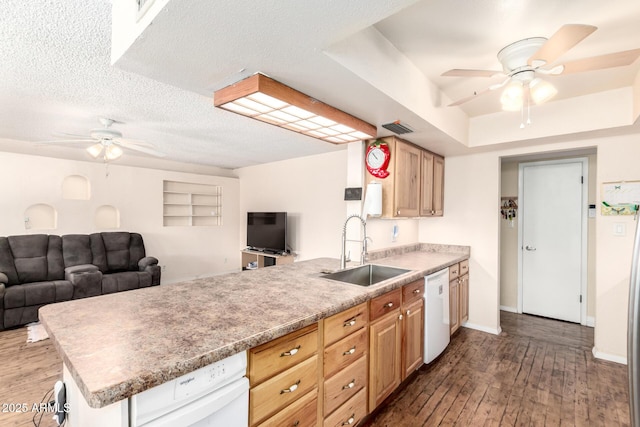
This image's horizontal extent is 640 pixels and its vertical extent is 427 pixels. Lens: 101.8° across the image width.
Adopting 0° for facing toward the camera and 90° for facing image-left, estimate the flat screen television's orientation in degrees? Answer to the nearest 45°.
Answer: approximately 45°

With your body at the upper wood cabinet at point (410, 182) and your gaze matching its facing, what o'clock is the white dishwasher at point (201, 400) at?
The white dishwasher is roughly at 2 o'clock from the upper wood cabinet.

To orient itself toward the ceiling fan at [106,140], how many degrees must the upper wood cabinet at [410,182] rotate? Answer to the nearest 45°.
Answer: approximately 135° to its right

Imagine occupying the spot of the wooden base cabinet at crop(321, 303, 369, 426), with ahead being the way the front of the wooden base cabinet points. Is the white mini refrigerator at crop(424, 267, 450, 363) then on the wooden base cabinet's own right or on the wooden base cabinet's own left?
on the wooden base cabinet's own left

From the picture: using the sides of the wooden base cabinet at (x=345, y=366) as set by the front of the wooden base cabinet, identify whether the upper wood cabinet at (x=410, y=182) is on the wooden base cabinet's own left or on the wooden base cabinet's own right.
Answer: on the wooden base cabinet's own left
